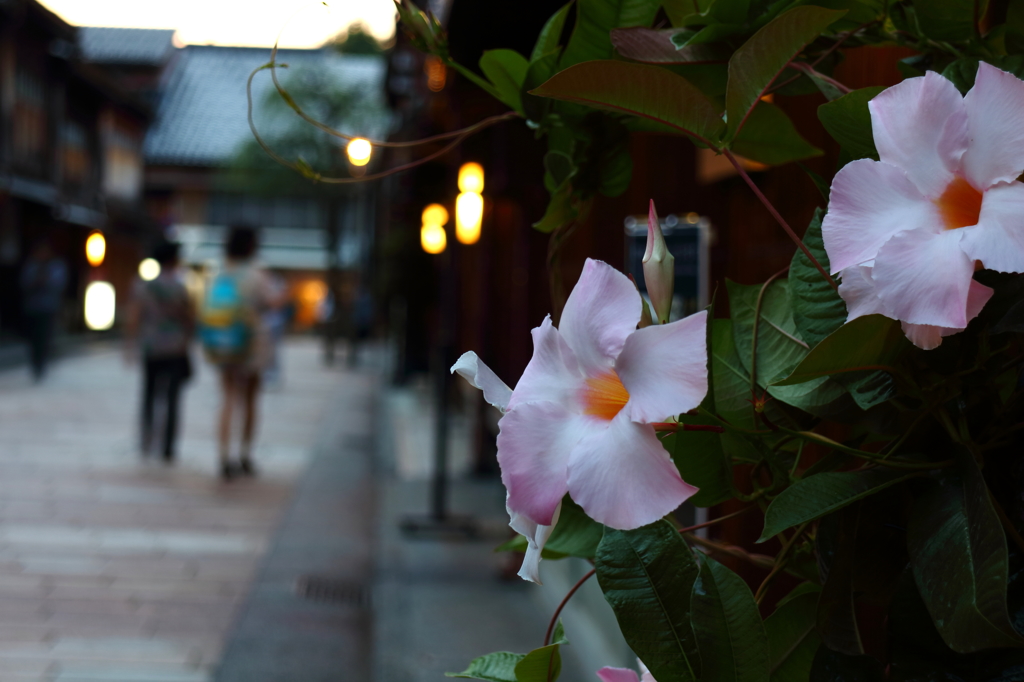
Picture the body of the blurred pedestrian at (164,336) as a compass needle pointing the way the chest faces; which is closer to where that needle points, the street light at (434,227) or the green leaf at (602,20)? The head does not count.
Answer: the street light

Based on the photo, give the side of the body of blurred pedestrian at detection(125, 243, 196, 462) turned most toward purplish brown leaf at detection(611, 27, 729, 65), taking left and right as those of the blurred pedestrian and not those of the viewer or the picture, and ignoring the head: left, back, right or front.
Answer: back

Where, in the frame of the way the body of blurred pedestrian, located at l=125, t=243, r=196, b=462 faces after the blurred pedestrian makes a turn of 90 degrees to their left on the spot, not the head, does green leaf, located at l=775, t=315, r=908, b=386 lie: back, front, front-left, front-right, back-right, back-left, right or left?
left

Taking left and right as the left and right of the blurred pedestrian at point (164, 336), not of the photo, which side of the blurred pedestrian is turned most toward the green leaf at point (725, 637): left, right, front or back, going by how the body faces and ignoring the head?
back

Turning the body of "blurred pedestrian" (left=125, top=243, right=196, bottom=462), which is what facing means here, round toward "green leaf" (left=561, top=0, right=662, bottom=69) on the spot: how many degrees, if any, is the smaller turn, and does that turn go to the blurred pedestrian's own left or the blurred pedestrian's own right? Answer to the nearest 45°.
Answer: approximately 180°

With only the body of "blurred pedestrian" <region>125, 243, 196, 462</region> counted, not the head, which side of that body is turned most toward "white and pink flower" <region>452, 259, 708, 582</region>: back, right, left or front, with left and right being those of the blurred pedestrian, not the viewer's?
back

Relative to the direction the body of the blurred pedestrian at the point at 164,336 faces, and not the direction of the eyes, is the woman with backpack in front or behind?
behind

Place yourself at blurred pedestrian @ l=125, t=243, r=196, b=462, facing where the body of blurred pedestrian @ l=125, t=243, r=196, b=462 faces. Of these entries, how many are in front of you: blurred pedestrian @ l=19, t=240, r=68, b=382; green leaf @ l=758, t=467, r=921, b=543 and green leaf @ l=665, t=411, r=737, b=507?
1

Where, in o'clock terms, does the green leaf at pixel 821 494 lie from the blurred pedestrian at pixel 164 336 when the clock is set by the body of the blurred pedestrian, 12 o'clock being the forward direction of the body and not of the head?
The green leaf is roughly at 6 o'clock from the blurred pedestrian.

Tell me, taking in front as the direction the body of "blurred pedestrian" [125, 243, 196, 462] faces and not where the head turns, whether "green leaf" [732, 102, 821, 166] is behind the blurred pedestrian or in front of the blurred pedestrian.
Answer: behind

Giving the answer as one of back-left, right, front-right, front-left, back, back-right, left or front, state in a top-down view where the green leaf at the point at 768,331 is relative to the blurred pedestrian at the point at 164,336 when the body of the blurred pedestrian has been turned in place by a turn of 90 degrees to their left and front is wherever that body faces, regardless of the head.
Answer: left

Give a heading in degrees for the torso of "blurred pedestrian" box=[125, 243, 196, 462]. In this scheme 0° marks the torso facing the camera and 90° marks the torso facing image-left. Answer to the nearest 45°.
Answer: approximately 180°

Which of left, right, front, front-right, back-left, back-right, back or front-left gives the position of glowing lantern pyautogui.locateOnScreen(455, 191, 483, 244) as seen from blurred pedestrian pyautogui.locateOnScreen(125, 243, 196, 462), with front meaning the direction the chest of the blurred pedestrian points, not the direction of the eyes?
back-right

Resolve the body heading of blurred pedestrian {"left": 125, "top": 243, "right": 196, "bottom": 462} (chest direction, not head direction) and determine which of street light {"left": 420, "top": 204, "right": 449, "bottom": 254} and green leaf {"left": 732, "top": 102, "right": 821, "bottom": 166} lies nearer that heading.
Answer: the street light

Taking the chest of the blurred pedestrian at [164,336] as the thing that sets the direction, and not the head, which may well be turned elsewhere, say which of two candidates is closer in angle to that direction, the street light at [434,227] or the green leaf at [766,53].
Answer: the street light

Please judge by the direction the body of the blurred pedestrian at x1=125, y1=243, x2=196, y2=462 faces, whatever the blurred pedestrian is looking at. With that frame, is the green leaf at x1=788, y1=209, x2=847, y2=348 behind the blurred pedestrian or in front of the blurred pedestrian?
behind

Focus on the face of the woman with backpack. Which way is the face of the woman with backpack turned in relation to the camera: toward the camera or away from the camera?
away from the camera
